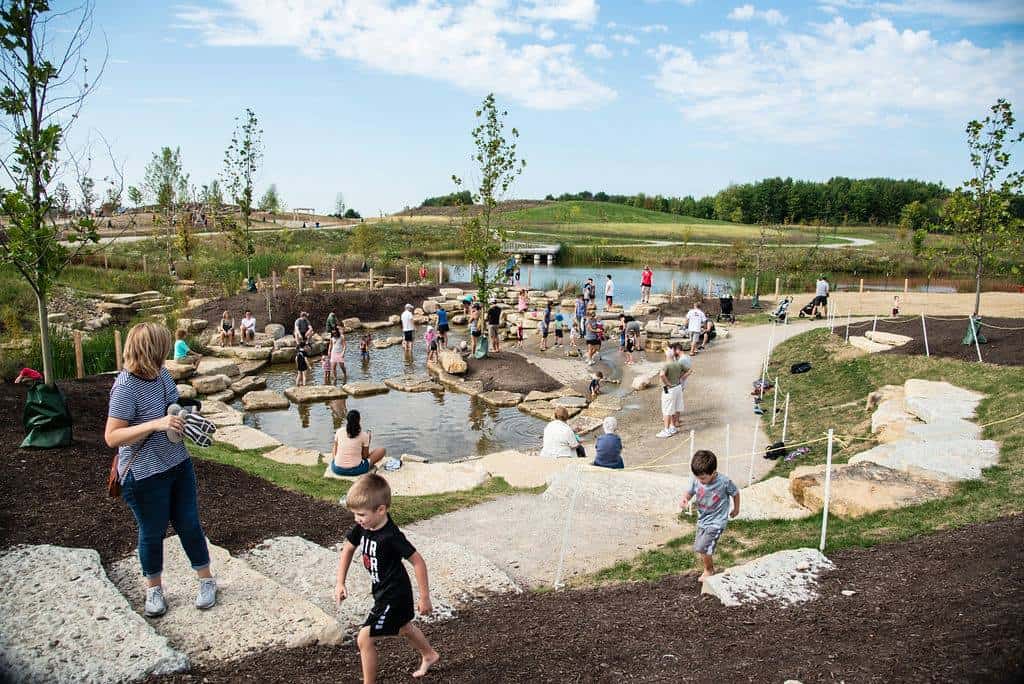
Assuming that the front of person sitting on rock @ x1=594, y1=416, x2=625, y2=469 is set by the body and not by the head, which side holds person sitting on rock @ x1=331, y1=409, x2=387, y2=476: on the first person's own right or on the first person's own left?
on the first person's own left

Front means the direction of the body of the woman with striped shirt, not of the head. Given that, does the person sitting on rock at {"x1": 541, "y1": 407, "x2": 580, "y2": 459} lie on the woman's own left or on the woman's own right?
on the woman's own left

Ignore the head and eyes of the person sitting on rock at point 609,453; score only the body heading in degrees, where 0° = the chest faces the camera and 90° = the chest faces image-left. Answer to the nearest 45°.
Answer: approximately 180°

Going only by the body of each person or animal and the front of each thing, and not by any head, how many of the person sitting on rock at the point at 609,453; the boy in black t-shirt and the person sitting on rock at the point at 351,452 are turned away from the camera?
2

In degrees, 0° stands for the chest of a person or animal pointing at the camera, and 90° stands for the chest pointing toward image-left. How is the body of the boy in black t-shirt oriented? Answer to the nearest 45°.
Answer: approximately 45°

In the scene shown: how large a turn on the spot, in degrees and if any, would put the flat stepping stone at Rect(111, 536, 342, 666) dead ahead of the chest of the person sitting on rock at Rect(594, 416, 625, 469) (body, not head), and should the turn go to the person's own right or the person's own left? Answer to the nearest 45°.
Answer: approximately 135° to the person's own left

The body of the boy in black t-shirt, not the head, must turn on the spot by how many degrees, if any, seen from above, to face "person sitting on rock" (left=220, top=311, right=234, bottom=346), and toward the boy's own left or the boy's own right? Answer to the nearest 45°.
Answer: approximately 135° to the boy's own right

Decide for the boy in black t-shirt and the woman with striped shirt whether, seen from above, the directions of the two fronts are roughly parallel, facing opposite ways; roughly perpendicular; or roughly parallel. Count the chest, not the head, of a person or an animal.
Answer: roughly perpendicular

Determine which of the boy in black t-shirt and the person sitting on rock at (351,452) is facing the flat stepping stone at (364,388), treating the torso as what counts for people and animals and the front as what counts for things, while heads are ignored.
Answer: the person sitting on rock

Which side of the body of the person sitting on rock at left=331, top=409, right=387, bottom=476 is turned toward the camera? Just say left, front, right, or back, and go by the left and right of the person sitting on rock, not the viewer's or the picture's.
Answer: back
